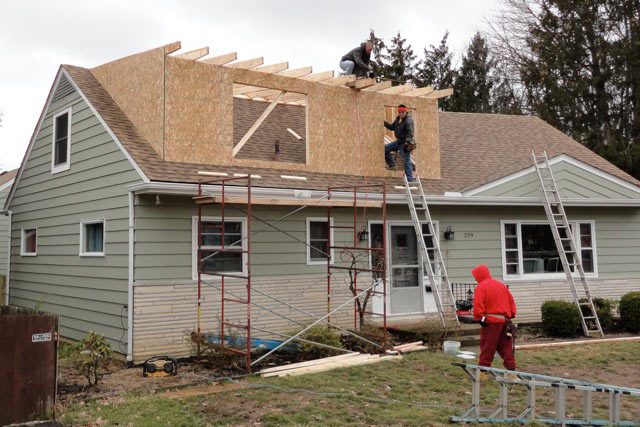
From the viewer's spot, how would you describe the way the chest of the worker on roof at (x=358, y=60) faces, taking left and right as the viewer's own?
facing to the right of the viewer

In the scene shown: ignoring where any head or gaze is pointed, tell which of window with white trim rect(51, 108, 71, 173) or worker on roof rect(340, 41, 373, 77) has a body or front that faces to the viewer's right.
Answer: the worker on roof

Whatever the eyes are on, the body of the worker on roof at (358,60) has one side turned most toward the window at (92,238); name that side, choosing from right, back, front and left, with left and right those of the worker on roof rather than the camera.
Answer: back

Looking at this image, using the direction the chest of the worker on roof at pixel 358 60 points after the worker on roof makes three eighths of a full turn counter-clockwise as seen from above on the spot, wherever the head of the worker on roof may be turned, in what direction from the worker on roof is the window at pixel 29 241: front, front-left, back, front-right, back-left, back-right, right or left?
front-left

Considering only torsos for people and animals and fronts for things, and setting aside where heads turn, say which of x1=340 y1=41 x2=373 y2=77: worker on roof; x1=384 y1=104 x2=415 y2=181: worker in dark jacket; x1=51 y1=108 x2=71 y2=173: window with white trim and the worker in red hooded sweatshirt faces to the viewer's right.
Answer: the worker on roof

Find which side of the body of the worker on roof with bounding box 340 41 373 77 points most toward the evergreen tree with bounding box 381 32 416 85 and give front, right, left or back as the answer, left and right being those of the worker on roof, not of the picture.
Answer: left

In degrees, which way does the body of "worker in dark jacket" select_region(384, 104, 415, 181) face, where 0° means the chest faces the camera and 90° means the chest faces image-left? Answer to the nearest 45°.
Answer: approximately 45°

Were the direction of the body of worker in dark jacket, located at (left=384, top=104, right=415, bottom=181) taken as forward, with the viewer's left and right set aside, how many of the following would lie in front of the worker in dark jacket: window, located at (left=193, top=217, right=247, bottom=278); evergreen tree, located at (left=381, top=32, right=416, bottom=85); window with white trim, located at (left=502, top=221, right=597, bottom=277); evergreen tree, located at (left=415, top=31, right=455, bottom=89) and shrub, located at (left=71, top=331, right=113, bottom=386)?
2

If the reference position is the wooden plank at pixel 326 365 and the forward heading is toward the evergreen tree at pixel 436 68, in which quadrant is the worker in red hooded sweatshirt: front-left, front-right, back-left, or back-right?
back-right
